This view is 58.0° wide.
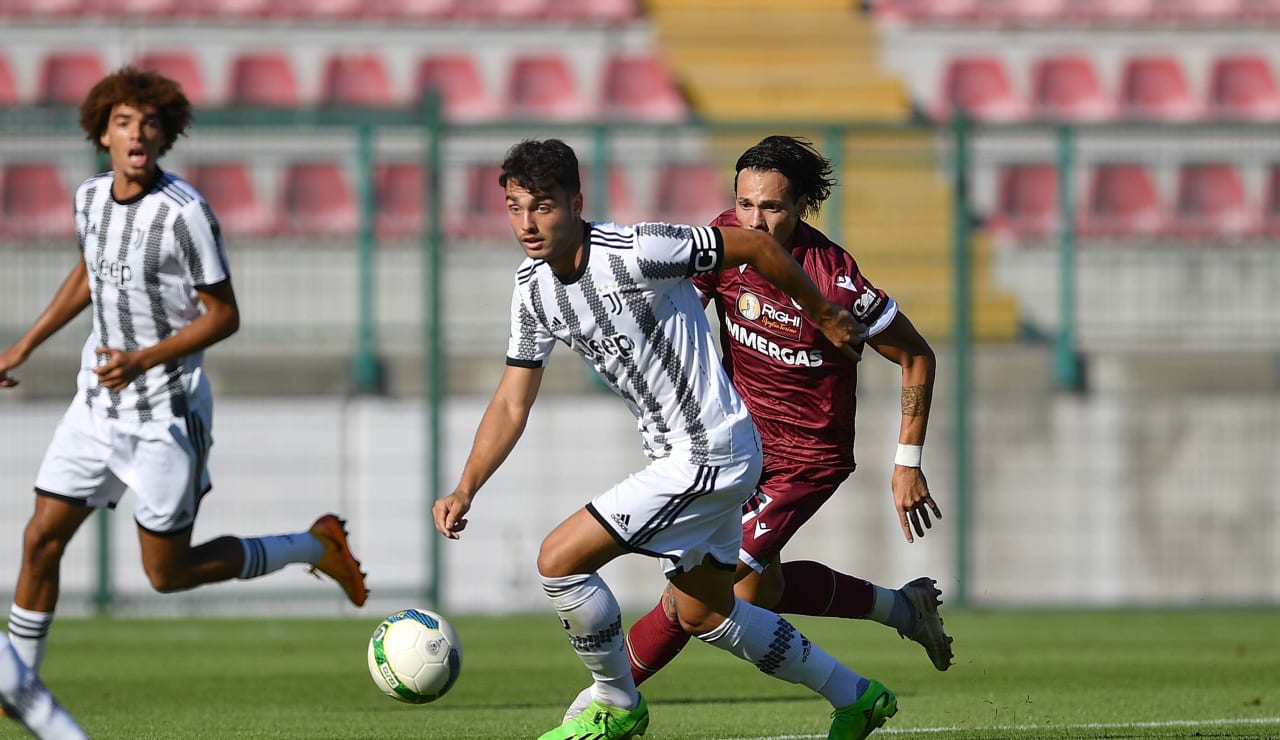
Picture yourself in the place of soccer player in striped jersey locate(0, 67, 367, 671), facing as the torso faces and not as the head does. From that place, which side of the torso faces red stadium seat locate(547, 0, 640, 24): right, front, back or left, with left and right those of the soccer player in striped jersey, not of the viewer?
back

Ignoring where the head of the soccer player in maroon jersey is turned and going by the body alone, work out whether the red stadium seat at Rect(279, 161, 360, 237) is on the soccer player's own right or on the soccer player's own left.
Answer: on the soccer player's own right

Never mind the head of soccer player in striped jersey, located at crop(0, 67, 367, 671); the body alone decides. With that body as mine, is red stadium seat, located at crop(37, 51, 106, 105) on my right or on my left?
on my right

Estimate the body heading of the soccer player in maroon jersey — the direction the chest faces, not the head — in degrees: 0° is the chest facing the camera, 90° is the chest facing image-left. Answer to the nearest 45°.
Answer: approximately 45°

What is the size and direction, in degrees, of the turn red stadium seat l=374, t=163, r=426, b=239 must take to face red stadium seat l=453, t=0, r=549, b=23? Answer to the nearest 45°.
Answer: approximately 180°

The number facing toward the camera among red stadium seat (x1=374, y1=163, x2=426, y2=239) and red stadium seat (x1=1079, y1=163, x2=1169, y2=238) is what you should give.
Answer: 2

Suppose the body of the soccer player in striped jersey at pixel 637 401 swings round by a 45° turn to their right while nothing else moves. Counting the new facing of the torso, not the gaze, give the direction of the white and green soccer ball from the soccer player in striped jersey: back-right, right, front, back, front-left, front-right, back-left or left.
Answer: front-right

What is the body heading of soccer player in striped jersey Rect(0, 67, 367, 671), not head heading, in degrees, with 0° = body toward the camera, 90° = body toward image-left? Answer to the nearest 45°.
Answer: approximately 45°
